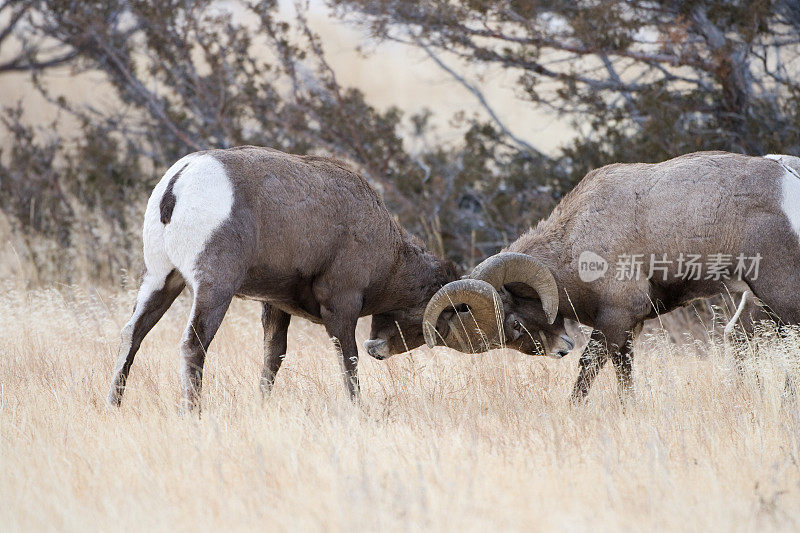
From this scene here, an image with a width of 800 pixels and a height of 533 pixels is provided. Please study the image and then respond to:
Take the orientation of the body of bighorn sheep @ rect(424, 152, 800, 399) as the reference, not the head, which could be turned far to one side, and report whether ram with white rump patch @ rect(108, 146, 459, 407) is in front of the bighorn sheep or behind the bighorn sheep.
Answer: in front

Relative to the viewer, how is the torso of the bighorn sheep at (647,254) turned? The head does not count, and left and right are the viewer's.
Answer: facing to the left of the viewer
